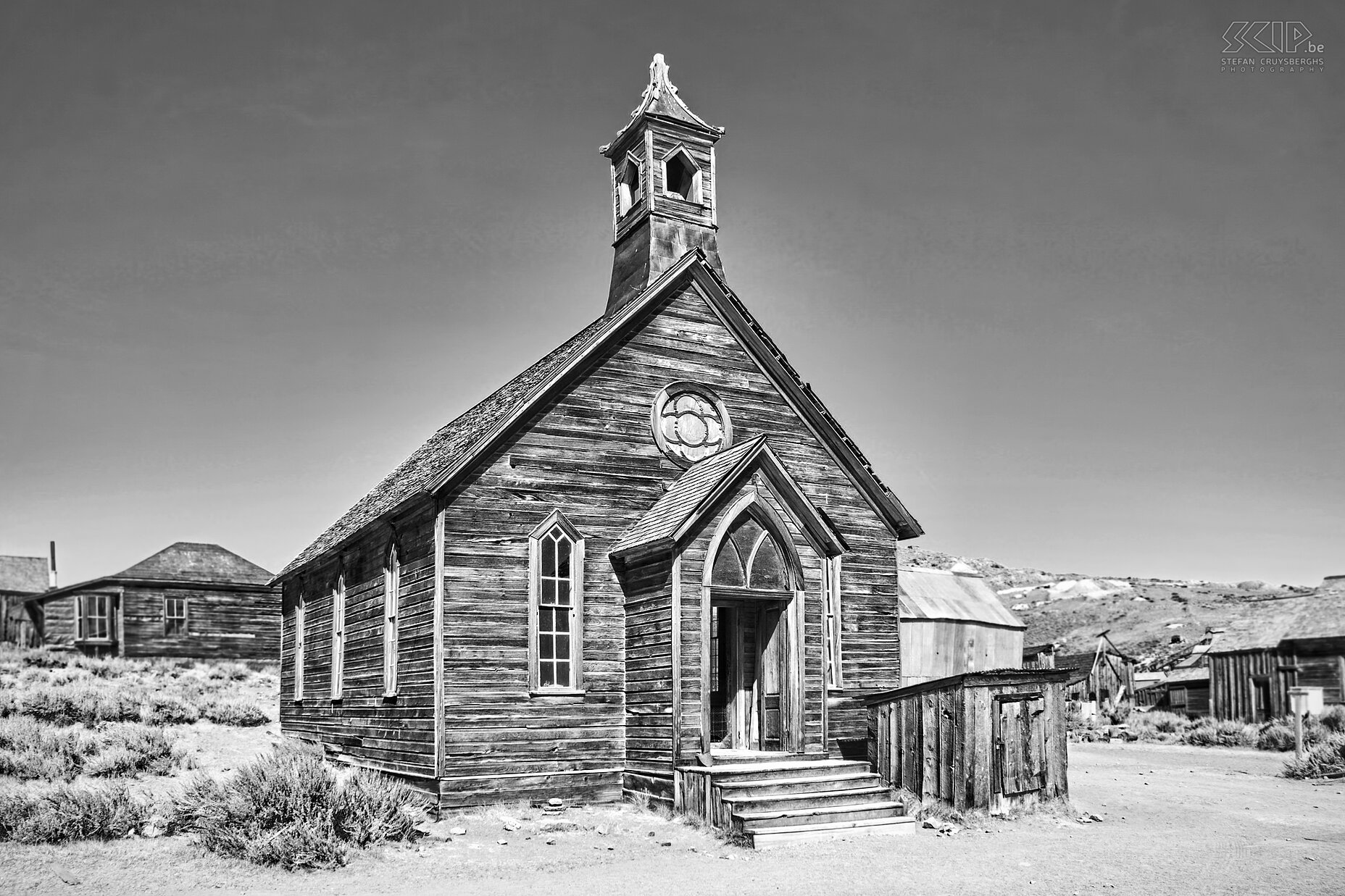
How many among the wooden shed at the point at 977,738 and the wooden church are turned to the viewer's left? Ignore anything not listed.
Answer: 0

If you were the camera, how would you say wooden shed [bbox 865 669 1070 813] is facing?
facing the viewer and to the right of the viewer

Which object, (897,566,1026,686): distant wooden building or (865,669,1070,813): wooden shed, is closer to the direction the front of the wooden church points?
the wooden shed

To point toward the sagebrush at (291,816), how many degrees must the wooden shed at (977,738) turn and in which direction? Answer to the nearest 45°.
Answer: approximately 90° to its right

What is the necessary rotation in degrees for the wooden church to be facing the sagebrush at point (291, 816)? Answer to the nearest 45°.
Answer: approximately 90° to its right

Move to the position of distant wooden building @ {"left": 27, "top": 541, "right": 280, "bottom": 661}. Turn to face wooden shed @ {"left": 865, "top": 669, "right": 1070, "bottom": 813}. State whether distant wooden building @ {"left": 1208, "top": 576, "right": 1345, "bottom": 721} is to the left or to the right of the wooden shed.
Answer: left

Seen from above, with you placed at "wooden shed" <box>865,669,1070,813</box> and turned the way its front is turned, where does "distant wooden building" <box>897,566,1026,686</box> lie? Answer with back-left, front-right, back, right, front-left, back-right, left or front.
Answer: back-left

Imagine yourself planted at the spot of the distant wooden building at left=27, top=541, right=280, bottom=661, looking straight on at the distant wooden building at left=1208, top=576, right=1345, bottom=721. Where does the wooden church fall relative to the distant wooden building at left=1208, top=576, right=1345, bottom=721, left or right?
right

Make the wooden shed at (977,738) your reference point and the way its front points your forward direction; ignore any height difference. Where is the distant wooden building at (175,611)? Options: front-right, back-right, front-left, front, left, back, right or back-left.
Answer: back

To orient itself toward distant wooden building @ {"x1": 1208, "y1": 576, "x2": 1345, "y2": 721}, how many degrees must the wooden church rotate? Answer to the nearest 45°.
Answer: approximately 90° to its left

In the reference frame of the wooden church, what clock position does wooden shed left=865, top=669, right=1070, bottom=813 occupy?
The wooden shed is roughly at 11 o'clock from the wooden church.
